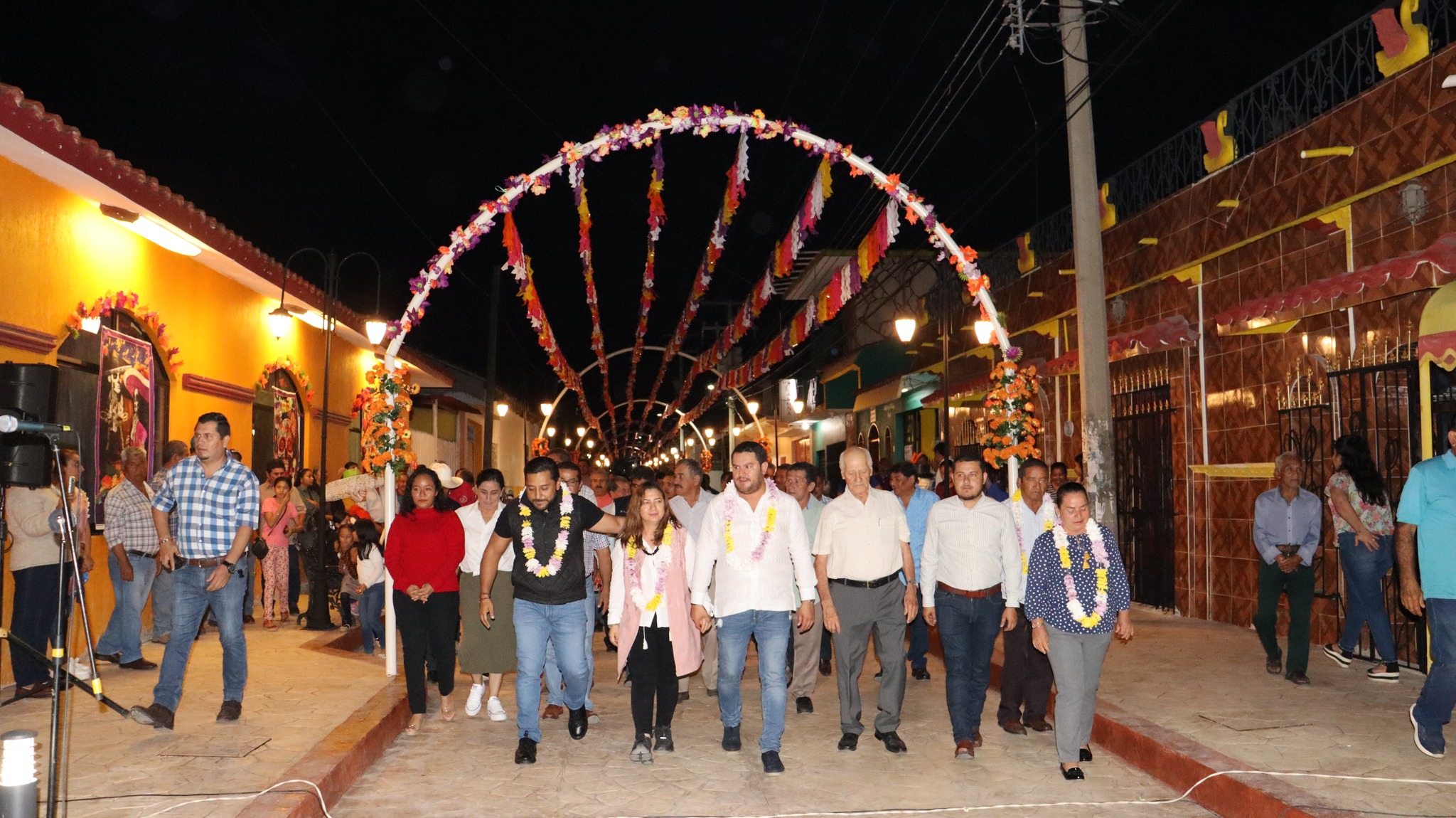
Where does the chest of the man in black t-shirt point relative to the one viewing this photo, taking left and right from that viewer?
facing the viewer

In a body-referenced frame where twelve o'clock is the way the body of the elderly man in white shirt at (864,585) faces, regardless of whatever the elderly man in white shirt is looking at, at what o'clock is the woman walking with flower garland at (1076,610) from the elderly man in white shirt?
The woman walking with flower garland is roughly at 10 o'clock from the elderly man in white shirt.

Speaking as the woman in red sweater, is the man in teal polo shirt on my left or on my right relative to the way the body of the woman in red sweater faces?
on my left

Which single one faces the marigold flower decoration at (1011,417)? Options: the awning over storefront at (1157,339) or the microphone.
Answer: the awning over storefront

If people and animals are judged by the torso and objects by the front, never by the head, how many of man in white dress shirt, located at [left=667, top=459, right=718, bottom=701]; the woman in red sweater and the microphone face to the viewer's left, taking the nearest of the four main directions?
1

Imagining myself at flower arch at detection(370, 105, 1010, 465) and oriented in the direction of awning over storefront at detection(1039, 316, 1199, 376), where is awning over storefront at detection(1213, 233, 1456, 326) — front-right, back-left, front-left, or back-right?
front-right

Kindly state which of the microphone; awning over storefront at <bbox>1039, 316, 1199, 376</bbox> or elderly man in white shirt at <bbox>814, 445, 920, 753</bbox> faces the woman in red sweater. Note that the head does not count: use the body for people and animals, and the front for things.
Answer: the awning over storefront

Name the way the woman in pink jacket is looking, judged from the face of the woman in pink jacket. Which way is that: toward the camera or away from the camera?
toward the camera

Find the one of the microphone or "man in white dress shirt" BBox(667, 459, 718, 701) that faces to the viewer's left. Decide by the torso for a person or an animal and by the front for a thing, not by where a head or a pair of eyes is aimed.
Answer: the microphone

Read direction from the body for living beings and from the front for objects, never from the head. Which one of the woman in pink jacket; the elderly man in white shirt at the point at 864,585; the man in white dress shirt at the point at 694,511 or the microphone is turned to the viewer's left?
the microphone

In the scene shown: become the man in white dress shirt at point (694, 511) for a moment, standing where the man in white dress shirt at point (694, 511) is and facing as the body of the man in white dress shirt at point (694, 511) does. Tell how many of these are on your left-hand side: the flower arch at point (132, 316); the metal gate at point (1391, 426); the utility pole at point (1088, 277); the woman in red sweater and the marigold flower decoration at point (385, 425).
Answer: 2

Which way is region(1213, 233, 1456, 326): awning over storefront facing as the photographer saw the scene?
facing the viewer and to the left of the viewer

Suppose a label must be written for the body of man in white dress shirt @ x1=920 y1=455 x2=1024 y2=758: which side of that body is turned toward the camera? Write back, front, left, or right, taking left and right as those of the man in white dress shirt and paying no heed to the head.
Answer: front

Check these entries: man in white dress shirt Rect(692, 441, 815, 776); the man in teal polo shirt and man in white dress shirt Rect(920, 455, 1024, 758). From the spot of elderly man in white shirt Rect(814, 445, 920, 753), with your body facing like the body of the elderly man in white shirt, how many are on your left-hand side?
2

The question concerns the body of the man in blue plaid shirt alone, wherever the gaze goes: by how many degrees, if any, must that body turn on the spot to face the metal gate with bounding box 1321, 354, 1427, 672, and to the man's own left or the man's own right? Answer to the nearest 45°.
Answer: approximately 135° to the man's own left

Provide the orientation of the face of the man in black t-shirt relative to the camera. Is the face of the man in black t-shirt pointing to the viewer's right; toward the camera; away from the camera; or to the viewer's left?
toward the camera

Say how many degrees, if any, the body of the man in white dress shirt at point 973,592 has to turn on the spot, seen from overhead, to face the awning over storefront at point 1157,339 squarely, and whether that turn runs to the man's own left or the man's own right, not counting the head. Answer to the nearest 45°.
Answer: approximately 180°

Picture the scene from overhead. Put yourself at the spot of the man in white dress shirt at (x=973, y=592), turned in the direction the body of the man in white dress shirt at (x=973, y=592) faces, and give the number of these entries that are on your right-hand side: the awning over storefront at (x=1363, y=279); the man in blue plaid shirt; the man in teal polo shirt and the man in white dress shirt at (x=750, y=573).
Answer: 2

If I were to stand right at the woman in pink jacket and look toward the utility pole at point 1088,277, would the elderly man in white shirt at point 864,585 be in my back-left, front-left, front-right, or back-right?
front-right
